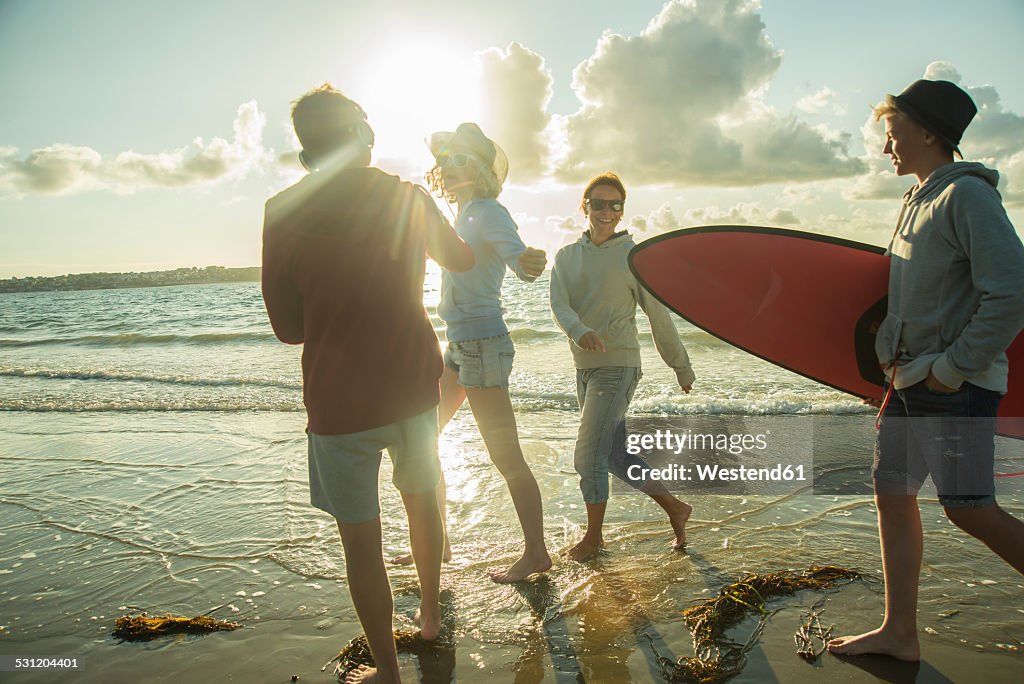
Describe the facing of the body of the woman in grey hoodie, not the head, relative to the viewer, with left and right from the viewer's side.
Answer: facing the viewer and to the left of the viewer

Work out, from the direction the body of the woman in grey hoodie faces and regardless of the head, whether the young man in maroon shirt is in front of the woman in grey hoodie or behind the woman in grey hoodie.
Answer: in front

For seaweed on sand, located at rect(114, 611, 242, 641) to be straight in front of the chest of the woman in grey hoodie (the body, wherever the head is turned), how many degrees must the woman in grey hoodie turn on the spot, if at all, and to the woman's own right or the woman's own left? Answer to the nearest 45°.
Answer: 0° — they already face it
